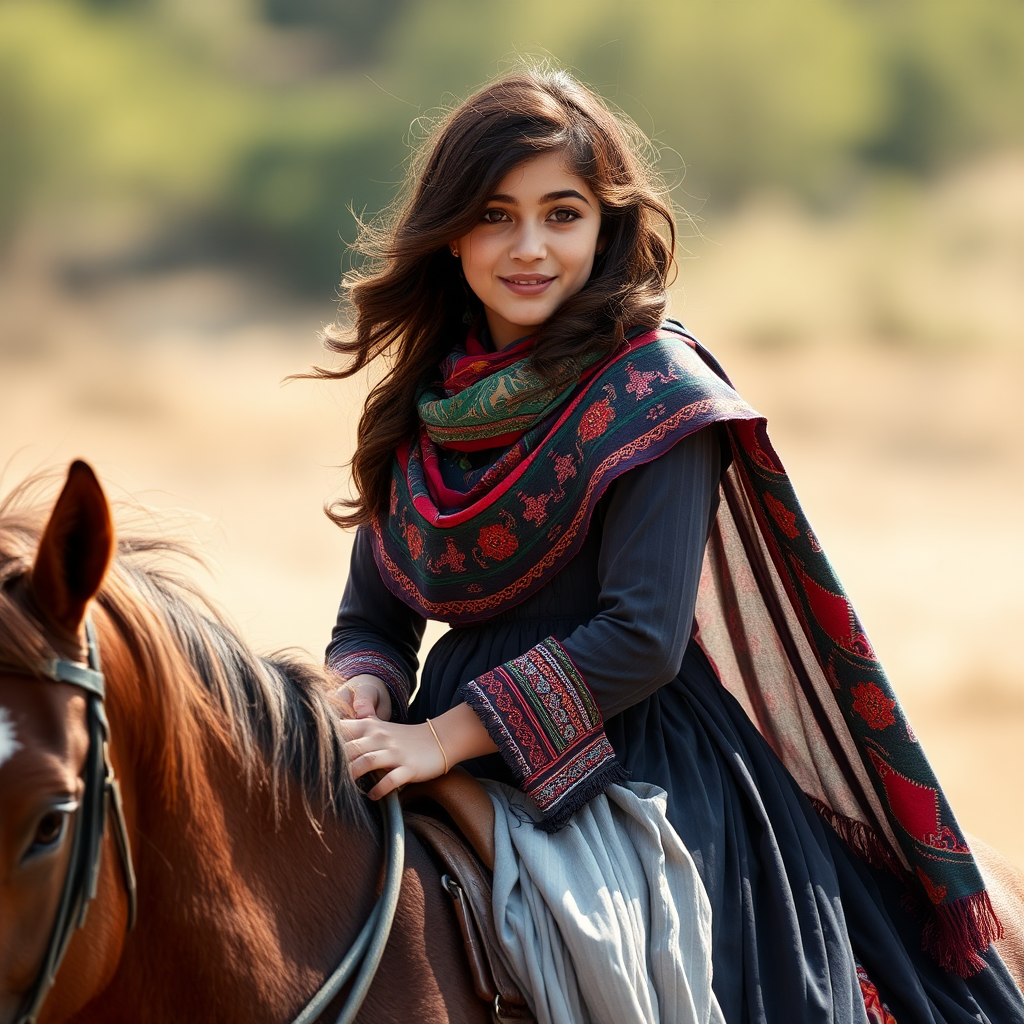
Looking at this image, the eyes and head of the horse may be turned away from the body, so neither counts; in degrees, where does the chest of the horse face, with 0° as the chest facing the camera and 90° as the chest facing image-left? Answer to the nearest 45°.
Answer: approximately 45°

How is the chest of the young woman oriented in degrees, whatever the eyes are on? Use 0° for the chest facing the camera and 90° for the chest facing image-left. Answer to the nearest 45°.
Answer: approximately 45°
